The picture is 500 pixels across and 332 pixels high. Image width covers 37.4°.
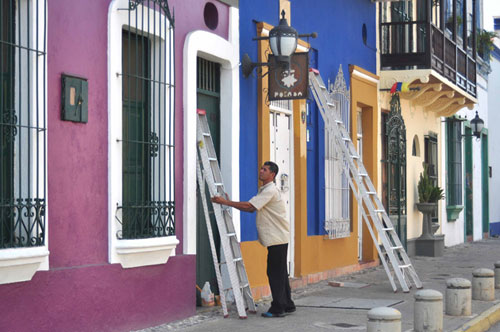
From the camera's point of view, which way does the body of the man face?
to the viewer's left

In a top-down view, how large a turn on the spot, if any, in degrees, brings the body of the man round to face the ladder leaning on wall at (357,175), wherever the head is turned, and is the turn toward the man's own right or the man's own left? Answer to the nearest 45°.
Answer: approximately 135° to the man's own right

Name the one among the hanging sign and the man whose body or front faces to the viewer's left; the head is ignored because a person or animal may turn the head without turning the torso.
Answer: the man

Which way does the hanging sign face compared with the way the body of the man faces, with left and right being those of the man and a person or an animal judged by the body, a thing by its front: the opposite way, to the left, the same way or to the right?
to the left

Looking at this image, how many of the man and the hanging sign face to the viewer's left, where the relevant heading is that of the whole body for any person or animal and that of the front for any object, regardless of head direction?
1

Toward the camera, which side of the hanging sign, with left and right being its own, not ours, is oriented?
front

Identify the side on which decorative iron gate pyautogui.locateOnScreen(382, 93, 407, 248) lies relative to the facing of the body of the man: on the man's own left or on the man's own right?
on the man's own right

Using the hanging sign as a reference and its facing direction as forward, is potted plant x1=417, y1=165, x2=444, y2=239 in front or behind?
behind

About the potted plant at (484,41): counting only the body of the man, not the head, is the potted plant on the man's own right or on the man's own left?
on the man's own right
